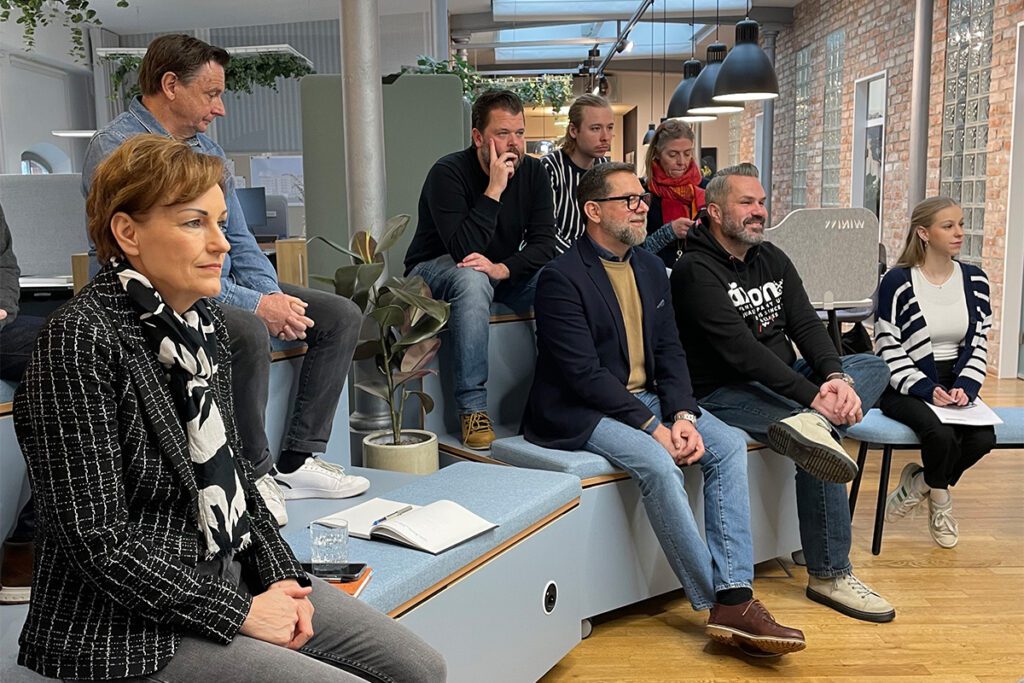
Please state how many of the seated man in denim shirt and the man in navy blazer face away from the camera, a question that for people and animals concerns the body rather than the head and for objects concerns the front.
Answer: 0

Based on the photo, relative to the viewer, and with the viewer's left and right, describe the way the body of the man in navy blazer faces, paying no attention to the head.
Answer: facing the viewer and to the right of the viewer

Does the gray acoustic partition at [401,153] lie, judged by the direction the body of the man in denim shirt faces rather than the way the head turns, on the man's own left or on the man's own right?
on the man's own left

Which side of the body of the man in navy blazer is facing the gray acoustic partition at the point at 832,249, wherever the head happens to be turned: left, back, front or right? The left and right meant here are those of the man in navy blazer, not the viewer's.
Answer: left

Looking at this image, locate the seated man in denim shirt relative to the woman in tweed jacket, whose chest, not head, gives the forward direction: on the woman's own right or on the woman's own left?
on the woman's own left

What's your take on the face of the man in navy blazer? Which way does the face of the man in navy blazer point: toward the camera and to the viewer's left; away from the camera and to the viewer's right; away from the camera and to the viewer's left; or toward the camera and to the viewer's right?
toward the camera and to the viewer's right

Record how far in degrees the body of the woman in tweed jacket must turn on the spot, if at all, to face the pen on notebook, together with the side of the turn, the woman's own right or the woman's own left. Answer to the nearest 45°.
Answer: approximately 90° to the woman's own left

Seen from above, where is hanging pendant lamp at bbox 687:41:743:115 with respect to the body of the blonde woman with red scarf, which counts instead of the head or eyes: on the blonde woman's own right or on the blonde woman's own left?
on the blonde woman's own left

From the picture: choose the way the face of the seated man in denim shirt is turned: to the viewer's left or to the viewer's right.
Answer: to the viewer's right

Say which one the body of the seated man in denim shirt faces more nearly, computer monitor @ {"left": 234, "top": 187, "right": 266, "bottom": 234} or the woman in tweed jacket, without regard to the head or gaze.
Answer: the woman in tweed jacket

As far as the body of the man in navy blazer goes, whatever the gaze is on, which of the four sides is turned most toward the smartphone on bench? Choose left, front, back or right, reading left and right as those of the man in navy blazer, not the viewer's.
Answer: right

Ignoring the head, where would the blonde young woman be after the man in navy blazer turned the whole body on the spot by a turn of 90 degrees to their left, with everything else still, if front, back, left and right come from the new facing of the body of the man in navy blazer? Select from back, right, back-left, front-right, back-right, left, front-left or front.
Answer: front
